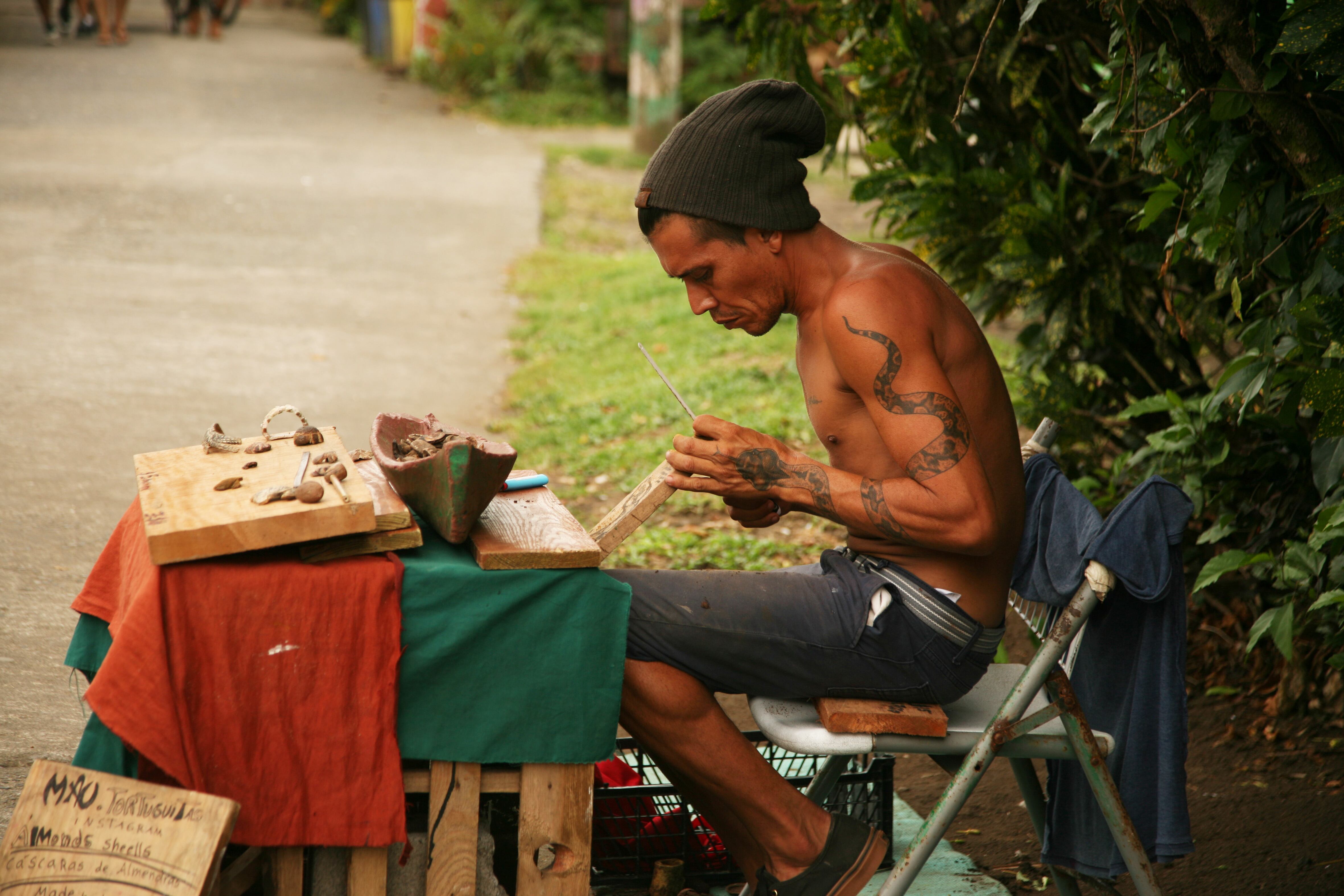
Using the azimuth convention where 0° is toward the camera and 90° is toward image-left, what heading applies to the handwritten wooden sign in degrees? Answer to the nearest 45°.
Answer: approximately 0°

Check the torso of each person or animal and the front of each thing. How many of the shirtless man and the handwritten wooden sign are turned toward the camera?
1

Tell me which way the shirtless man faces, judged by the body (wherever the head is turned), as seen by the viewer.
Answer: to the viewer's left

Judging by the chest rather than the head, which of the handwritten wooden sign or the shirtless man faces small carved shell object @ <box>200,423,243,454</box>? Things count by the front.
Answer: the shirtless man

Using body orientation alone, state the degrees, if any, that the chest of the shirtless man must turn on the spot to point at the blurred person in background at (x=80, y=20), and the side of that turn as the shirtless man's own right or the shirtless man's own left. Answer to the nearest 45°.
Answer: approximately 45° to the shirtless man's own right
